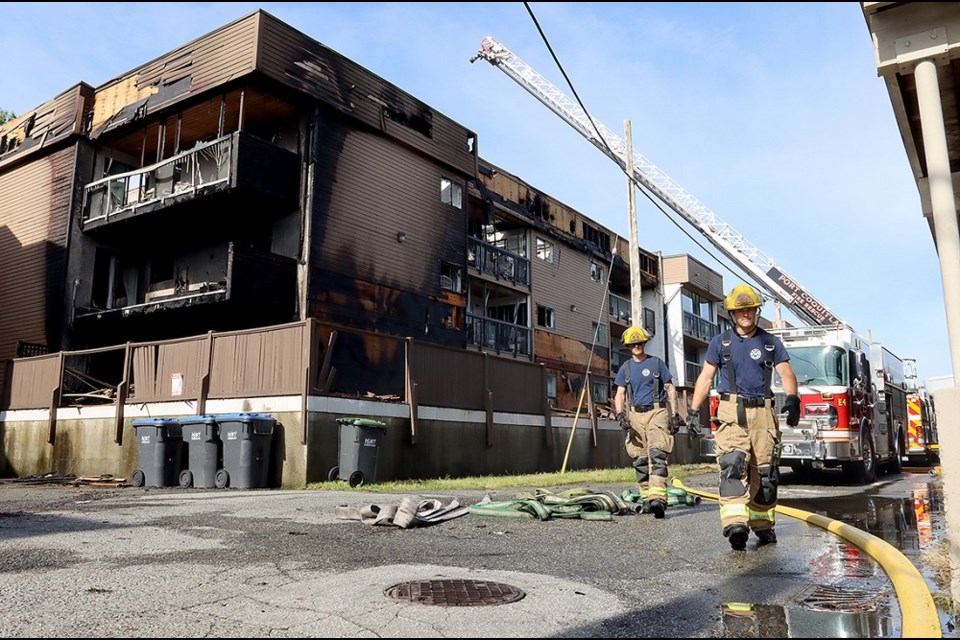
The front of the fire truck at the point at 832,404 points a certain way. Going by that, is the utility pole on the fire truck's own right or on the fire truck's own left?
on the fire truck's own right

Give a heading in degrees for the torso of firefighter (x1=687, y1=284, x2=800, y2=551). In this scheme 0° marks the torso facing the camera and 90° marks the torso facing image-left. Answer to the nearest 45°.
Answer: approximately 0°

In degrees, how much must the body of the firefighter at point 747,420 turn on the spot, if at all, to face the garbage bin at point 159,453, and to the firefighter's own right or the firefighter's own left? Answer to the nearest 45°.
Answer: approximately 135° to the firefighter's own right

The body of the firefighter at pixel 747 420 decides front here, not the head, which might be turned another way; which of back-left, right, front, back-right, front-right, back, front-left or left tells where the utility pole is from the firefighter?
back

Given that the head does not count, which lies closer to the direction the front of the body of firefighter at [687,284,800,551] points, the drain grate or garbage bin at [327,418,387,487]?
the drain grate

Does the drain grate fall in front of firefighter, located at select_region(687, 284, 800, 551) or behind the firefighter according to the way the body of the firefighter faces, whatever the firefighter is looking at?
in front

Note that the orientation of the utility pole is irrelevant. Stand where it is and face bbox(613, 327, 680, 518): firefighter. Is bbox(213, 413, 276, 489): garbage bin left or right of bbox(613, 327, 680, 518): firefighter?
right

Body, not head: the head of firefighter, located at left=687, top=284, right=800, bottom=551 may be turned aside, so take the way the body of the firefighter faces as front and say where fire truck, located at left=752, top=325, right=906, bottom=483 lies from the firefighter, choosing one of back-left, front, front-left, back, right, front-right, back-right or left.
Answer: back

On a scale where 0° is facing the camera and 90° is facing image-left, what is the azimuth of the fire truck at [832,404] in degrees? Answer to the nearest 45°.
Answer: approximately 45°

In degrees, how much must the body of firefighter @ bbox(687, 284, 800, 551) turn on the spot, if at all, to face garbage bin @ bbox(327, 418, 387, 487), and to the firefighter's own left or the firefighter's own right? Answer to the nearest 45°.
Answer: approximately 135° to the firefighter's own right

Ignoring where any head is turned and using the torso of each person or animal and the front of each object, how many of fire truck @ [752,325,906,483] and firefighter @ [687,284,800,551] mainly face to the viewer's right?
0
